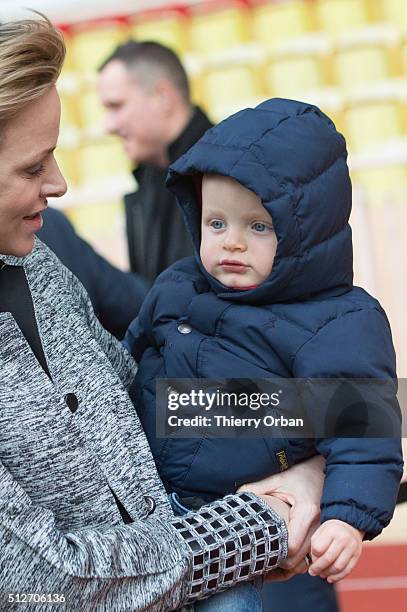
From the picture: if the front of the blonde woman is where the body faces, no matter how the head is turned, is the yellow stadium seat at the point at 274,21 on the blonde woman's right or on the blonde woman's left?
on the blonde woman's left

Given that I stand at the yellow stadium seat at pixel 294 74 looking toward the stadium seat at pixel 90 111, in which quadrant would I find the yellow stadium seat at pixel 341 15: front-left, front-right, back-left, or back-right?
back-right

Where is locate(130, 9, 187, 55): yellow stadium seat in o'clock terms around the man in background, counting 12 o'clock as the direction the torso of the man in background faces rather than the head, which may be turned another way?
The yellow stadium seat is roughly at 3 o'clock from the man in background.

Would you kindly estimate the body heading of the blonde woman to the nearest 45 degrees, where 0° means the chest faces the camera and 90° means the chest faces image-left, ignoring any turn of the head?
approximately 315°

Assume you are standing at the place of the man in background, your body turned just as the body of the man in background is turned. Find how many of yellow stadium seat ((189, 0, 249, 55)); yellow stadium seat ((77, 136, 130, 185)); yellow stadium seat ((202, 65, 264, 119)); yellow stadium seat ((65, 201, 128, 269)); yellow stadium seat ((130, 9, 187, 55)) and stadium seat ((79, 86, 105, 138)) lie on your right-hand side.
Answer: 6

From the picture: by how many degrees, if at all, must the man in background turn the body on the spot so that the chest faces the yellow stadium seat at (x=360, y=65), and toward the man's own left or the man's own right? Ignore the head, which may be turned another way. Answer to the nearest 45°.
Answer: approximately 135° to the man's own right

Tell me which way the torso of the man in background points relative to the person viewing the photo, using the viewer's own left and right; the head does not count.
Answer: facing to the left of the viewer

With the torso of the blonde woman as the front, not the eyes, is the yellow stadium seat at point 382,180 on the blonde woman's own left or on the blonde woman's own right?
on the blonde woman's own left

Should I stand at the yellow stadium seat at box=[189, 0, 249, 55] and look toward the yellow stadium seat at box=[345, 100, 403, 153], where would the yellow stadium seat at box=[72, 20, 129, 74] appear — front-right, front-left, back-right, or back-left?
back-right

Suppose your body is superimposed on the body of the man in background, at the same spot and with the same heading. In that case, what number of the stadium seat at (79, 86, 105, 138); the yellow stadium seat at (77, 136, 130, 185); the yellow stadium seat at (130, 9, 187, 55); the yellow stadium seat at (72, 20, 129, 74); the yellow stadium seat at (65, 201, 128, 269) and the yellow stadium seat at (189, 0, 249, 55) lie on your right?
6

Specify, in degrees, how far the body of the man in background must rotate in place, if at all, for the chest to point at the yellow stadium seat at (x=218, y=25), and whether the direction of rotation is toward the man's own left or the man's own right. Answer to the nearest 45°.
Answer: approximately 90° to the man's own right

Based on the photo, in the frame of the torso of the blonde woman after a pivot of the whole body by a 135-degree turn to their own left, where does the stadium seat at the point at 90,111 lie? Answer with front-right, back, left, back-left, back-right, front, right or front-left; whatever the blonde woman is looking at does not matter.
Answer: front

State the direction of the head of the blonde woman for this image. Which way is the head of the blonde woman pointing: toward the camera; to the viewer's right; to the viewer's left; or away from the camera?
to the viewer's right

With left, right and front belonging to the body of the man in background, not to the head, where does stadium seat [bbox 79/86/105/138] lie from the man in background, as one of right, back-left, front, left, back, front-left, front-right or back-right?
right

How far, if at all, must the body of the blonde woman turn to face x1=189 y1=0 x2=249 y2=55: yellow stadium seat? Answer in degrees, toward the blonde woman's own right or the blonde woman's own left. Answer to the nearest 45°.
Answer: approximately 135° to the blonde woman's own left
